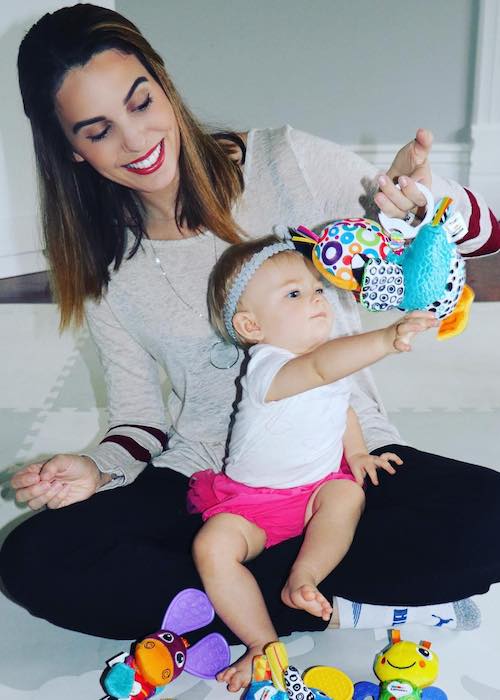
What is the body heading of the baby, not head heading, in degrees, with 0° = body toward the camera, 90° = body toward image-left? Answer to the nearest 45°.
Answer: approximately 315°

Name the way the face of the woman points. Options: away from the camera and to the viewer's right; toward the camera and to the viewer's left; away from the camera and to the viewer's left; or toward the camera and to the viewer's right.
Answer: toward the camera and to the viewer's right

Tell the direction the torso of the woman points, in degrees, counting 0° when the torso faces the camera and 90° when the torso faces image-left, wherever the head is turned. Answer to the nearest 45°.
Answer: approximately 0°
